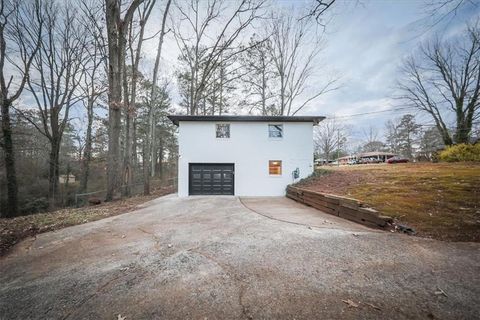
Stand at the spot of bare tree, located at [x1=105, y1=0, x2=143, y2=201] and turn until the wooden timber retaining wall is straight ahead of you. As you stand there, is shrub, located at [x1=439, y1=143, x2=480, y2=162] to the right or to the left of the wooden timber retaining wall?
left

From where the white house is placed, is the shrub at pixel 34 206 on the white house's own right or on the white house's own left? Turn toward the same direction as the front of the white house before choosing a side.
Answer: on the white house's own right

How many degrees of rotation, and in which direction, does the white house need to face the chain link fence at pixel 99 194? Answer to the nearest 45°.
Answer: approximately 90° to its right

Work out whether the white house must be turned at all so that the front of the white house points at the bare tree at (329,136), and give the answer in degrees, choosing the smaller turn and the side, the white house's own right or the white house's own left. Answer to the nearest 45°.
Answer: approximately 135° to the white house's own left

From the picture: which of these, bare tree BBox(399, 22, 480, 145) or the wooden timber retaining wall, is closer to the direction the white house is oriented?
the wooden timber retaining wall

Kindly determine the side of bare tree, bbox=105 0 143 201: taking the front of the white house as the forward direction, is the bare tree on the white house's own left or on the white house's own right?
on the white house's own right

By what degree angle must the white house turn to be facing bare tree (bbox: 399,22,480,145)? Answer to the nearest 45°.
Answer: approximately 135° to its left

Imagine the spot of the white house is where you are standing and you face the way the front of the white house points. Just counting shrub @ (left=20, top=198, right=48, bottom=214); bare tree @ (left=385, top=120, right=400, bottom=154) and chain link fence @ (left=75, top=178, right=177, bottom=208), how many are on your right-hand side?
2

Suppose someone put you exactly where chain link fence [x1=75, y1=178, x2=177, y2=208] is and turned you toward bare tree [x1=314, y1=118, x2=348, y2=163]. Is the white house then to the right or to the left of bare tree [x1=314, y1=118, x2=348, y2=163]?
right

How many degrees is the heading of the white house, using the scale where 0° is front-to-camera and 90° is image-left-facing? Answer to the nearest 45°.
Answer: approximately 0°
